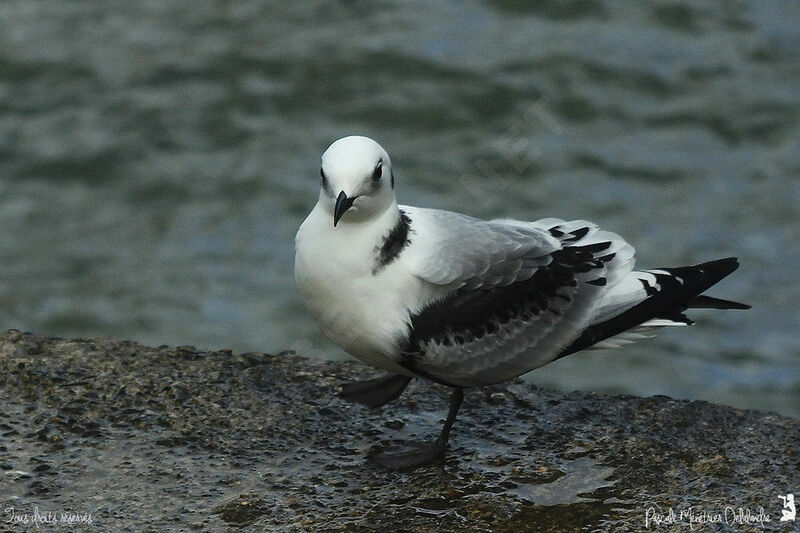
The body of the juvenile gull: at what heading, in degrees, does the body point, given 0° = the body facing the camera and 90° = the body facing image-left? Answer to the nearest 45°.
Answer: approximately 45°
